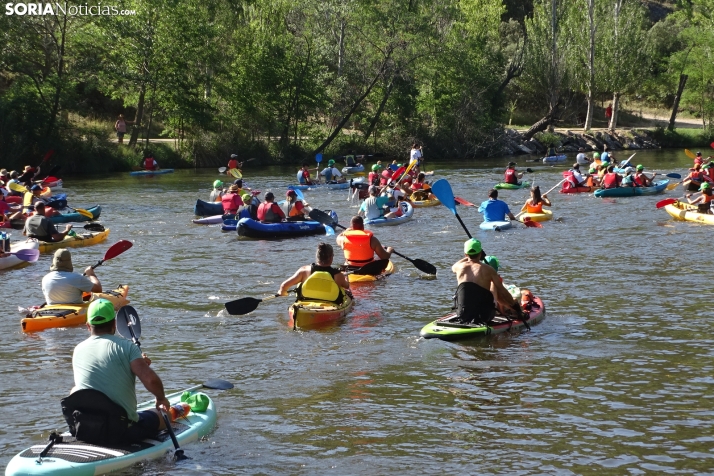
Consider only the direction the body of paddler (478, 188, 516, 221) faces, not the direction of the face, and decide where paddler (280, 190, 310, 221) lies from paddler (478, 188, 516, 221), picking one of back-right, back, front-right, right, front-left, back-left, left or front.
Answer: left

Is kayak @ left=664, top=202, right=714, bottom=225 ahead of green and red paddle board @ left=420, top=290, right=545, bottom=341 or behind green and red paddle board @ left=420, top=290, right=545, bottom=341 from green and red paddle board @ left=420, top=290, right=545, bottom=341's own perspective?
ahead

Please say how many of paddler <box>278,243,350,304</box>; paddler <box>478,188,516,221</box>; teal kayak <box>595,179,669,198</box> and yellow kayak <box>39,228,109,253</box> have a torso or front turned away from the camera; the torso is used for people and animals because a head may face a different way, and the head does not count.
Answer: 2

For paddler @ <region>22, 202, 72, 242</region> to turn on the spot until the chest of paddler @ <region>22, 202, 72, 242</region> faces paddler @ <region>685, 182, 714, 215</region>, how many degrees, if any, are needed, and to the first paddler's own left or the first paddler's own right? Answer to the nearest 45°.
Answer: approximately 45° to the first paddler's own right

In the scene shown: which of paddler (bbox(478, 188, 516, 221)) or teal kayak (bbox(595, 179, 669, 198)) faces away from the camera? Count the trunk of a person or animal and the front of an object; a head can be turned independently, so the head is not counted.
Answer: the paddler

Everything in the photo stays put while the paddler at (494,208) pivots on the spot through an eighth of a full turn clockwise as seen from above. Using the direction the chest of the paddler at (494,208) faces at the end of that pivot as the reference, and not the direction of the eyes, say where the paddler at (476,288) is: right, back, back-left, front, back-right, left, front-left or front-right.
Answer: back-right

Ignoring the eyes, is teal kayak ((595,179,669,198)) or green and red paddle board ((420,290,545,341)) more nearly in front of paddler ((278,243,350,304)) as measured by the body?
the teal kayak

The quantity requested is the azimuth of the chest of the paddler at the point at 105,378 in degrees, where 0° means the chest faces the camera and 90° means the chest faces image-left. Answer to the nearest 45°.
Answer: approximately 225°

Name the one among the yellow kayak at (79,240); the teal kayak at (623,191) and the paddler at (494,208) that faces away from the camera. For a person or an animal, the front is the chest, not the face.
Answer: the paddler

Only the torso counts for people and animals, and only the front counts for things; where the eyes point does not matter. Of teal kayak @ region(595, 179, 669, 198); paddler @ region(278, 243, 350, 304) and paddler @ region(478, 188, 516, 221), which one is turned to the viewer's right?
the teal kayak

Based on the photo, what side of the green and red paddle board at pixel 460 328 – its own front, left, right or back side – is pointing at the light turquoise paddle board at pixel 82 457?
back

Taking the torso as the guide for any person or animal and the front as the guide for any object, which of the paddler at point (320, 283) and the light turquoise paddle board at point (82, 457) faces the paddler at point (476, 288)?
the light turquoise paddle board

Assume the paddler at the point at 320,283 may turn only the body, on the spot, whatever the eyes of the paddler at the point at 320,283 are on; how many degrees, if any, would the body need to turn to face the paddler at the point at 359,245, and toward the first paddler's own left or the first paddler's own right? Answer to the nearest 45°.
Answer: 0° — they already face them

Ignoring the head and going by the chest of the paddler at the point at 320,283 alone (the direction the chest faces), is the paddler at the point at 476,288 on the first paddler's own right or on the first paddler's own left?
on the first paddler's own right

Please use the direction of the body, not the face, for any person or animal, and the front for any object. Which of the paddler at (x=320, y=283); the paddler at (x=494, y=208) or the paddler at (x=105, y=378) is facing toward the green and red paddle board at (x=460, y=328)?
the paddler at (x=105, y=378)

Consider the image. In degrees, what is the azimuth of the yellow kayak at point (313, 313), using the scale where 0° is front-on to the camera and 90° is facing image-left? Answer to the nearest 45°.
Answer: approximately 225°

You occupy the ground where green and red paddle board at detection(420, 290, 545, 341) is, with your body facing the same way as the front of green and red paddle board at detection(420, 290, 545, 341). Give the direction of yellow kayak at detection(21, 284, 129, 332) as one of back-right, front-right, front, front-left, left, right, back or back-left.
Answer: back-left

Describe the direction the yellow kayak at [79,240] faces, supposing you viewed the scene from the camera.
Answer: facing to the right of the viewer

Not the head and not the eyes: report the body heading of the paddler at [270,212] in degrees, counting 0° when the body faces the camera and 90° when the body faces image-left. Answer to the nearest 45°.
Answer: approximately 225°
